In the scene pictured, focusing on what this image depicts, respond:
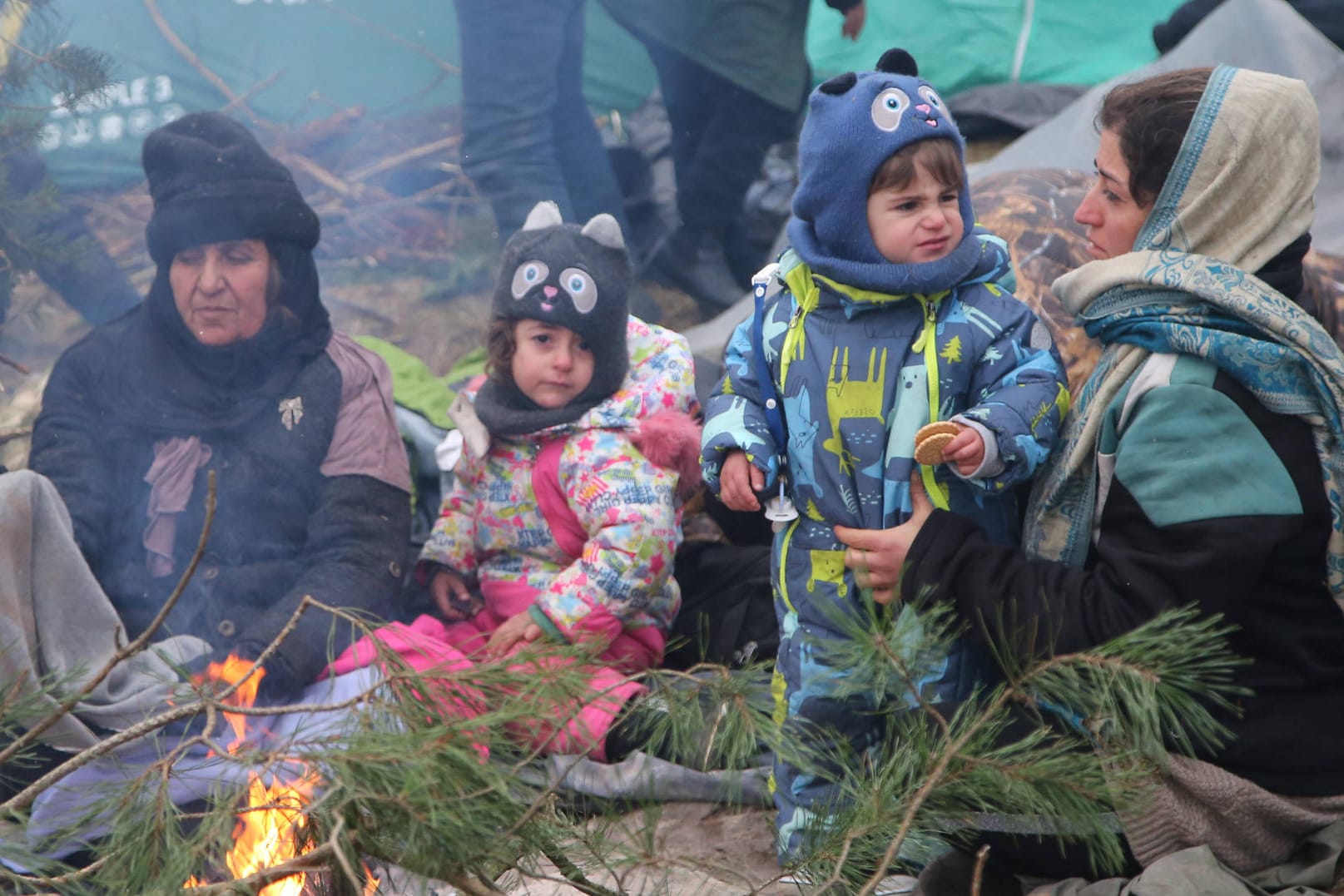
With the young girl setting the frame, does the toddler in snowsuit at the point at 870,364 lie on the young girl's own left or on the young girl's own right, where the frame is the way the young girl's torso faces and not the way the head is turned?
on the young girl's own left

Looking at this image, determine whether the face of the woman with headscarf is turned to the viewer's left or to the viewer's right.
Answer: to the viewer's left

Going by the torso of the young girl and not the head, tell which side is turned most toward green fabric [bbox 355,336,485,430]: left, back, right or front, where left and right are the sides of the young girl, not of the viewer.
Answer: right

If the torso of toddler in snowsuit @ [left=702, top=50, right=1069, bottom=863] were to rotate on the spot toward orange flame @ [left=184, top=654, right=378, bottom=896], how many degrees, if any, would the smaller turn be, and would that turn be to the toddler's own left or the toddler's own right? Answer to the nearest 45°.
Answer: approximately 45° to the toddler's own right

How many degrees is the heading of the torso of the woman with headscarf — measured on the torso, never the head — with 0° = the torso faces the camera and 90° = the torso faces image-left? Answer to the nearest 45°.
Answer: approximately 90°

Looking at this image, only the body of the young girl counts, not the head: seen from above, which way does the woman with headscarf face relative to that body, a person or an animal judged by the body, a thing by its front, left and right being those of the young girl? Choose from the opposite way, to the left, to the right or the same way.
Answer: to the right

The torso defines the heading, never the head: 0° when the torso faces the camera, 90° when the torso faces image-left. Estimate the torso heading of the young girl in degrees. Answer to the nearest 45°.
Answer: approximately 45°

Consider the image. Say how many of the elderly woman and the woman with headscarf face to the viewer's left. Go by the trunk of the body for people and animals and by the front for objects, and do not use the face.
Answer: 1
